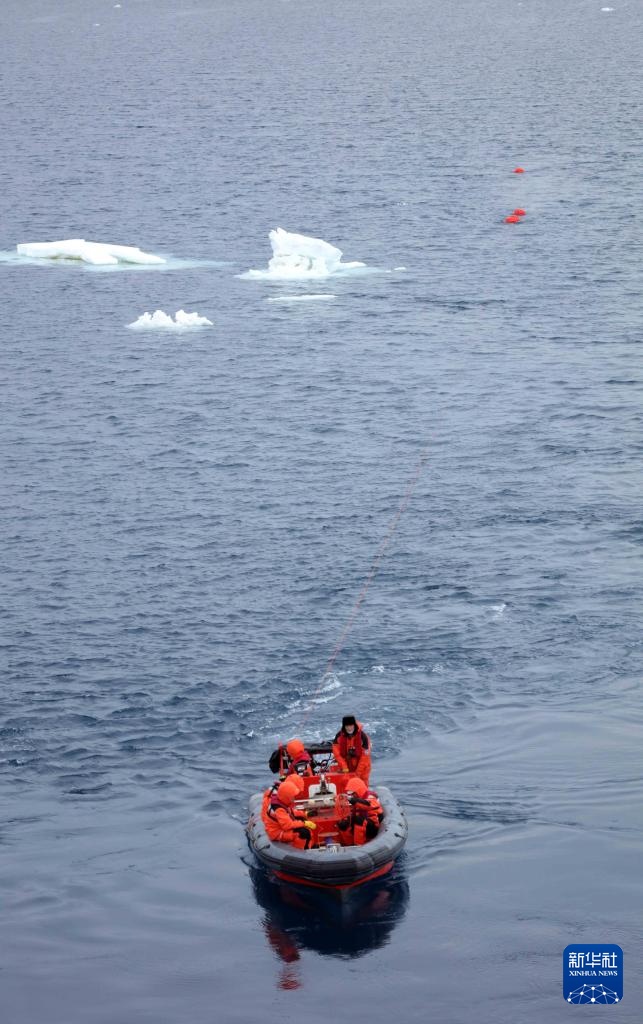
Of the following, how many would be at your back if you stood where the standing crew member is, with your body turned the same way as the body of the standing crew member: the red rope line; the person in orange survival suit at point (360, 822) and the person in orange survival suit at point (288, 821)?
1

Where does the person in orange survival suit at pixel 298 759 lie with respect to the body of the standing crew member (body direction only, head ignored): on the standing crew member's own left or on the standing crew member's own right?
on the standing crew member's own right

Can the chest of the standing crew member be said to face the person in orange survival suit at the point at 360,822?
yes

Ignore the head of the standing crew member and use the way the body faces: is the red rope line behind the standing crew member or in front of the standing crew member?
behind

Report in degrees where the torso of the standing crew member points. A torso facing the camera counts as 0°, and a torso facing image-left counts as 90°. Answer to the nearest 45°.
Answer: approximately 0°

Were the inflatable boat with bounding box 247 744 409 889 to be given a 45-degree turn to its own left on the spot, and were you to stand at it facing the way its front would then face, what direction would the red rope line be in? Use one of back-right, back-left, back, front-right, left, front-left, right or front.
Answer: back-left
